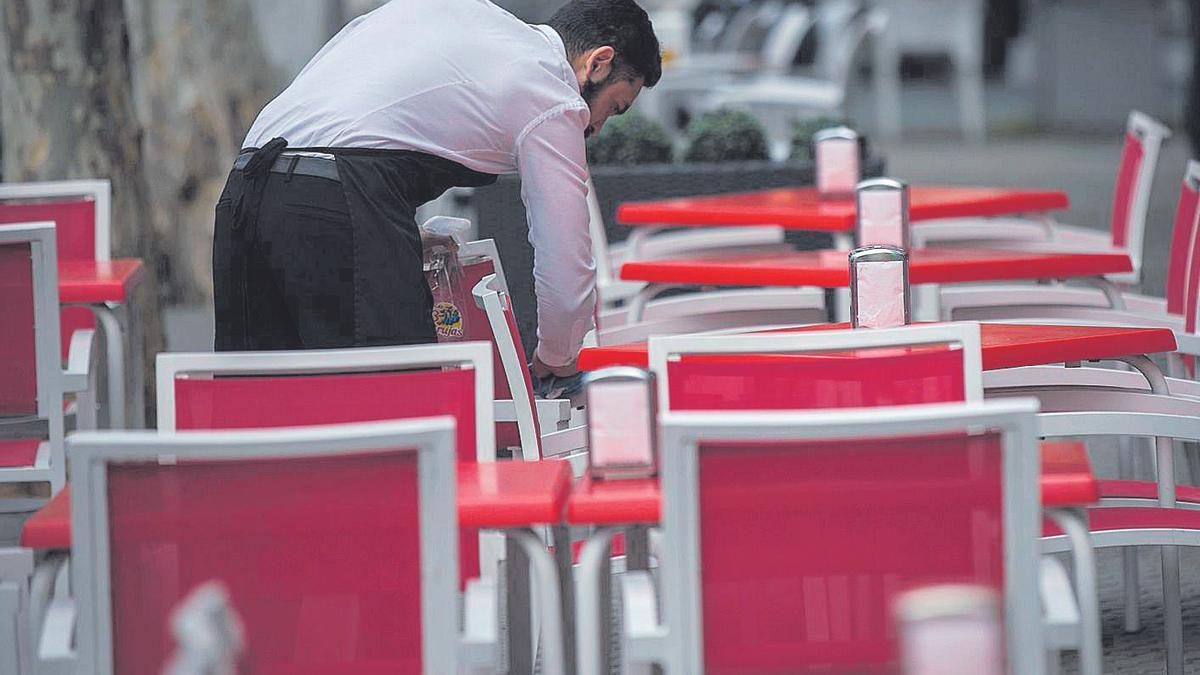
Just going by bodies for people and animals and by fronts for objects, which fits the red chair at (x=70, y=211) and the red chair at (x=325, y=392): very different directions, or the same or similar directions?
same or similar directions

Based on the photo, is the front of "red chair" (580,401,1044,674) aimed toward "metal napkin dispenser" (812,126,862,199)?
yes

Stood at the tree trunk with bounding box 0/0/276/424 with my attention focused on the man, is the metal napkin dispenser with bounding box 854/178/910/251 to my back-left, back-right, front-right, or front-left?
front-left

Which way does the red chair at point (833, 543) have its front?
away from the camera

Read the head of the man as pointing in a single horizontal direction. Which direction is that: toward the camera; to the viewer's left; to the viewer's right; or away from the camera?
to the viewer's right

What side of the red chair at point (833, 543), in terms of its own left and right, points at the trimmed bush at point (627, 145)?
front

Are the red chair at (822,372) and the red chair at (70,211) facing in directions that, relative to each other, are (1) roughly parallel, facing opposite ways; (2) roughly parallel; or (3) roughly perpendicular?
roughly parallel
